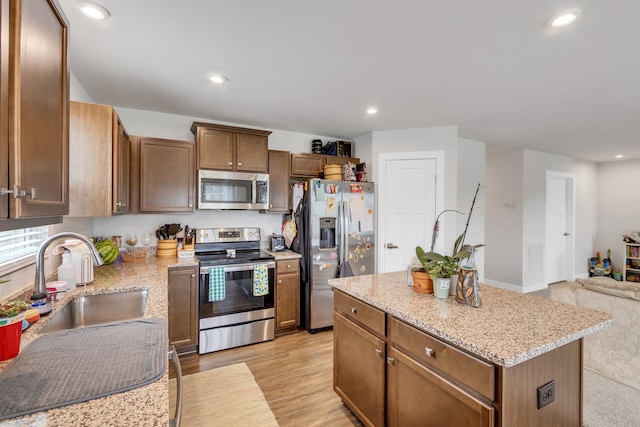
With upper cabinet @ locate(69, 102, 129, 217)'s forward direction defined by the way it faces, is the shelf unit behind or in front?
in front

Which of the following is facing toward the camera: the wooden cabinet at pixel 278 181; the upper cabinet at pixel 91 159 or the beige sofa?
the wooden cabinet

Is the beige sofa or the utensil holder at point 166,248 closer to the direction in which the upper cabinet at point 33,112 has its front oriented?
the beige sofa

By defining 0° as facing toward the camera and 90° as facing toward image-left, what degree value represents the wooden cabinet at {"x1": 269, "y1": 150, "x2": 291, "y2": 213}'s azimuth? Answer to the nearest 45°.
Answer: approximately 0°

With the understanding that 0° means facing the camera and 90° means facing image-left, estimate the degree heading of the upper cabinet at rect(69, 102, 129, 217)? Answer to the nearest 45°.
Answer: approximately 270°

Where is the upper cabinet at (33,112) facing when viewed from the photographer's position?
facing to the right of the viewer

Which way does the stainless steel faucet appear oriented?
to the viewer's right

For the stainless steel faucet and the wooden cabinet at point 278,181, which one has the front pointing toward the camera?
the wooden cabinet

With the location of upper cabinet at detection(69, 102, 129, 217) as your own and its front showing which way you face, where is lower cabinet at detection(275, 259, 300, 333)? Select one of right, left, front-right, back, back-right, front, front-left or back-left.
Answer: front

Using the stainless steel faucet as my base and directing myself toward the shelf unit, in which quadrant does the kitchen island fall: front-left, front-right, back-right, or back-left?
front-right

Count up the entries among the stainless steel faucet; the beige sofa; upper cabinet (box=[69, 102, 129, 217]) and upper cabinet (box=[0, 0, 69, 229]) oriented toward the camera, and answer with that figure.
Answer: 0

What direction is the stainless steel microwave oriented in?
toward the camera

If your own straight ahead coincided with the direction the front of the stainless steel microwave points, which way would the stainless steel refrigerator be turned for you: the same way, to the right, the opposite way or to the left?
the same way

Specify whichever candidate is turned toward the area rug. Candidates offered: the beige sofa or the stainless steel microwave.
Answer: the stainless steel microwave
